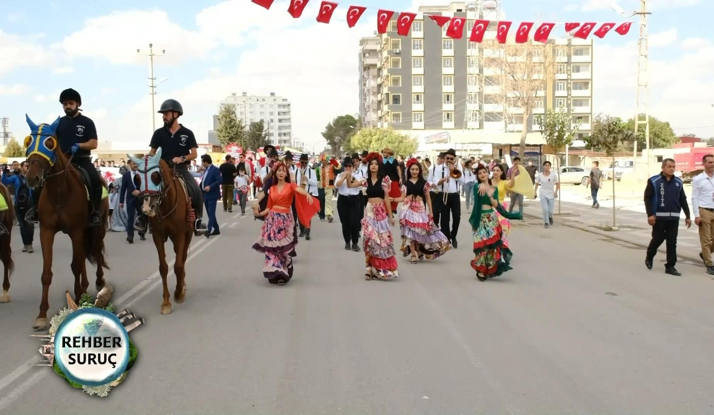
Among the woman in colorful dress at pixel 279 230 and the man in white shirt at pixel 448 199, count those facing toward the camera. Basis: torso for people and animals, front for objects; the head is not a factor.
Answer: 2

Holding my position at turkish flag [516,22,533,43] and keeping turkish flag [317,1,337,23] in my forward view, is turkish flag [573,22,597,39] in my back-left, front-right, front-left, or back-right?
back-left

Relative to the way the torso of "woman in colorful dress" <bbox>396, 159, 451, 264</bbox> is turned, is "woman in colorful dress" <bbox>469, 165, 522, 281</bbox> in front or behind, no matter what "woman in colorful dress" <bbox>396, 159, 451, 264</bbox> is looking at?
in front

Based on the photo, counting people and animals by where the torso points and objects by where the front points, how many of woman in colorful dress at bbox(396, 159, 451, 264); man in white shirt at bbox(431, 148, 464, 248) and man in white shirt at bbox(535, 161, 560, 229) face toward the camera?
3

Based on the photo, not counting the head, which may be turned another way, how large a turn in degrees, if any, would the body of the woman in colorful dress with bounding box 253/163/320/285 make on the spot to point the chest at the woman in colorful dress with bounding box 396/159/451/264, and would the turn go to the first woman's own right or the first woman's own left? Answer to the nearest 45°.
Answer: approximately 135° to the first woman's own left

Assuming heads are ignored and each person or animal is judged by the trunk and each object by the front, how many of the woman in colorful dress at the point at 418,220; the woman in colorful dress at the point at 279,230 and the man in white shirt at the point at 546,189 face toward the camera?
3

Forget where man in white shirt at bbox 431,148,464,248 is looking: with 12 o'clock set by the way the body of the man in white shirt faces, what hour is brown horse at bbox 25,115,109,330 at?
The brown horse is roughly at 1 o'clock from the man in white shirt.

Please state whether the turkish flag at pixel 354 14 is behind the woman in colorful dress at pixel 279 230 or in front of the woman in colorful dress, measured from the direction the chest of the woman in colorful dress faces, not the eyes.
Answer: behind

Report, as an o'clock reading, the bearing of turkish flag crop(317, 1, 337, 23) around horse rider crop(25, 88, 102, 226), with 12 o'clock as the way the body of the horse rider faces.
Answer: The turkish flag is roughly at 6 o'clock from the horse rider.

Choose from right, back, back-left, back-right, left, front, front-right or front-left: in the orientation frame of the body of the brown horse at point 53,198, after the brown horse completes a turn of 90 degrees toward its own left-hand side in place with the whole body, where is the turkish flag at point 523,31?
left

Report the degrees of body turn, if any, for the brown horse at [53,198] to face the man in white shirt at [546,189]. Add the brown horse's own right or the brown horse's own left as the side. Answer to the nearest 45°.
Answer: approximately 180°

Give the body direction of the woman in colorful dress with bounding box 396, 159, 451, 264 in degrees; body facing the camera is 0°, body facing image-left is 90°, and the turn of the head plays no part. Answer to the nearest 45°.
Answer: approximately 0°
